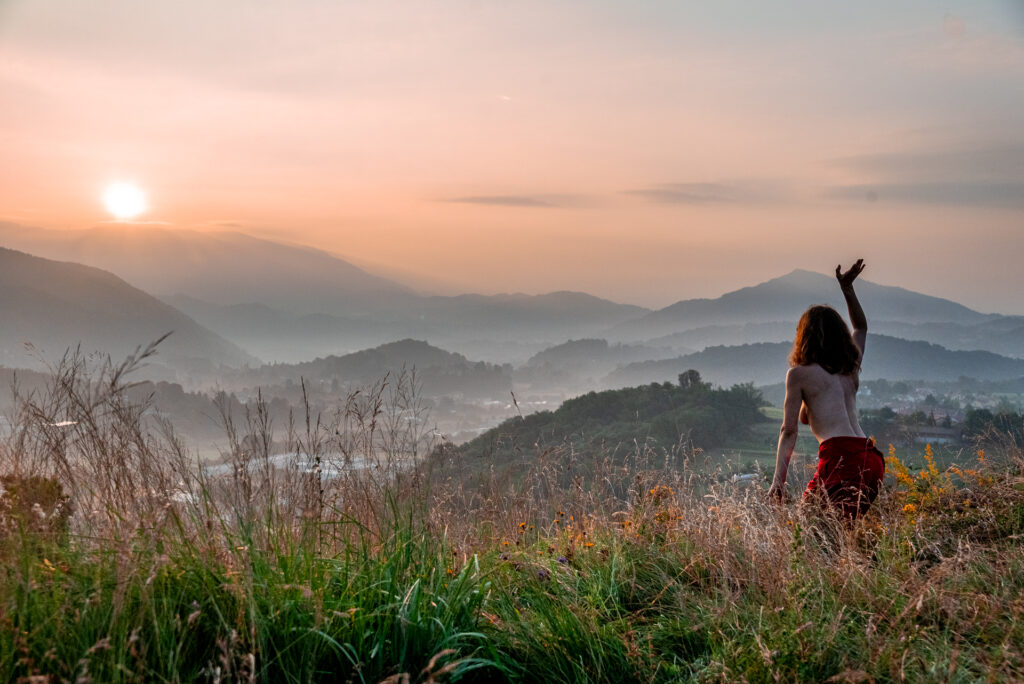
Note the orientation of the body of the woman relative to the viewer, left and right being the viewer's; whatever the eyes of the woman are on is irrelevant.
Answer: facing away from the viewer and to the left of the viewer

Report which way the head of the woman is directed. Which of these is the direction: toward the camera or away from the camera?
away from the camera
